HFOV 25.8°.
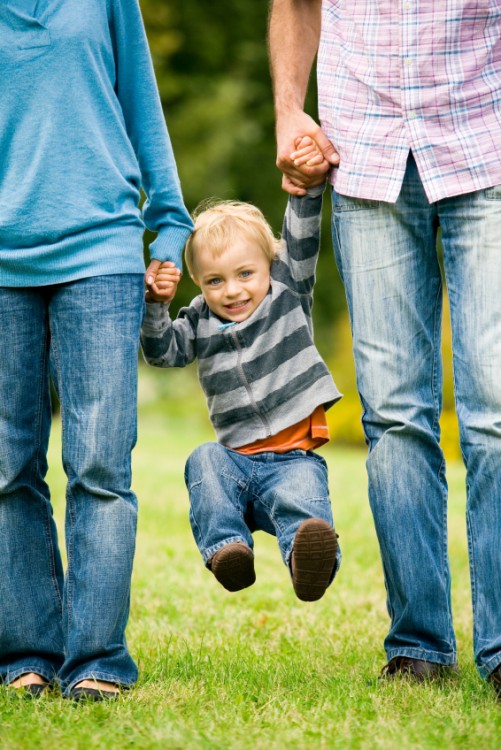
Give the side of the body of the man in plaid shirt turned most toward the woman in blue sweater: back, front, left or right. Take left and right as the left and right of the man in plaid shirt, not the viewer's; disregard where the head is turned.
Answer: right

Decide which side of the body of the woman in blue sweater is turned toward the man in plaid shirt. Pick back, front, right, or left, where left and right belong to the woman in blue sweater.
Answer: left

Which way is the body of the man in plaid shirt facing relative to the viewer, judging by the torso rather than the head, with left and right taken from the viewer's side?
facing the viewer

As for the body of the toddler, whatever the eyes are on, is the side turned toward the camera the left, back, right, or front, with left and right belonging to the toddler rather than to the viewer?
front

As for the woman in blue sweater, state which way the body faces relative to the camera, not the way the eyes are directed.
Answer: toward the camera
